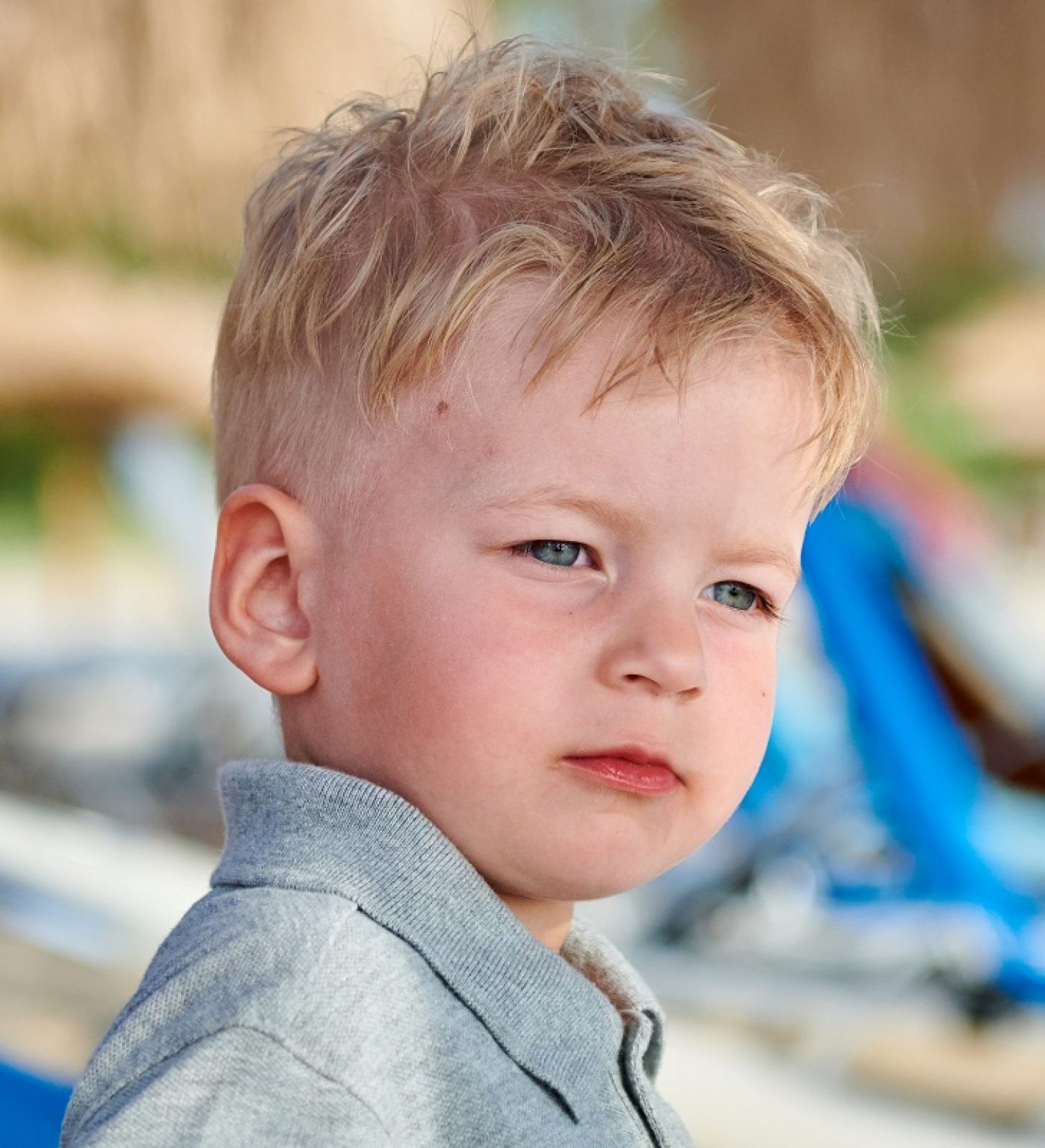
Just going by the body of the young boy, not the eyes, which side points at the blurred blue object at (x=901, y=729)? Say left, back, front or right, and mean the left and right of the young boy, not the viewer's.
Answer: left

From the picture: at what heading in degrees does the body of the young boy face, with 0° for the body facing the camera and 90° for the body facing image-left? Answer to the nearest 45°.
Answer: approximately 315°
